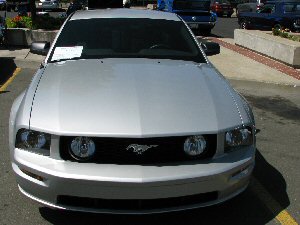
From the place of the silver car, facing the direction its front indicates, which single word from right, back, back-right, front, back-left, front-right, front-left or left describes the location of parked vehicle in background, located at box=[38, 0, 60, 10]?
back

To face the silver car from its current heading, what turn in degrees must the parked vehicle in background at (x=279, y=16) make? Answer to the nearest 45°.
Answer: approximately 90° to its left

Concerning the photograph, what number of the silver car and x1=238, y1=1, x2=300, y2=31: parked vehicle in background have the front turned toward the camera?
1

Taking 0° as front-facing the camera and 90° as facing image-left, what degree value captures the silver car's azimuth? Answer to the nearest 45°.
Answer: approximately 0°

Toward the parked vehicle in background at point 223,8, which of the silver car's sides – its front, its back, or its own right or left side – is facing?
back

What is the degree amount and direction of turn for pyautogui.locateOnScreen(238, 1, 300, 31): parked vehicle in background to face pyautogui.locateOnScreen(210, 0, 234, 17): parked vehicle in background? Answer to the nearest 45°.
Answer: approximately 90° to its right

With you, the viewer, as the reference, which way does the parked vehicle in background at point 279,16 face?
facing to the left of the viewer

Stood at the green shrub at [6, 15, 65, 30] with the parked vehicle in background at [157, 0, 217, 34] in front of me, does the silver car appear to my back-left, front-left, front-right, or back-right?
back-right

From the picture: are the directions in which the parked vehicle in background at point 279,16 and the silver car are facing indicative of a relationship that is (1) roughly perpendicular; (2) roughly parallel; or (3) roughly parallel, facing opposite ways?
roughly perpendicular

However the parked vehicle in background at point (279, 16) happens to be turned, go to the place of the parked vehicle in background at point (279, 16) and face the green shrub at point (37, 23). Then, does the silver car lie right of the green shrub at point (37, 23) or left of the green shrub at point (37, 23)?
left

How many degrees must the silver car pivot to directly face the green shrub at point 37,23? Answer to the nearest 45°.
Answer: approximately 180°

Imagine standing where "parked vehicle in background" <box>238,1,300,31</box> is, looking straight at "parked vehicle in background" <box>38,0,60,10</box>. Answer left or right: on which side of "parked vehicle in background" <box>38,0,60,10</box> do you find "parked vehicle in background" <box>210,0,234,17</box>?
right
